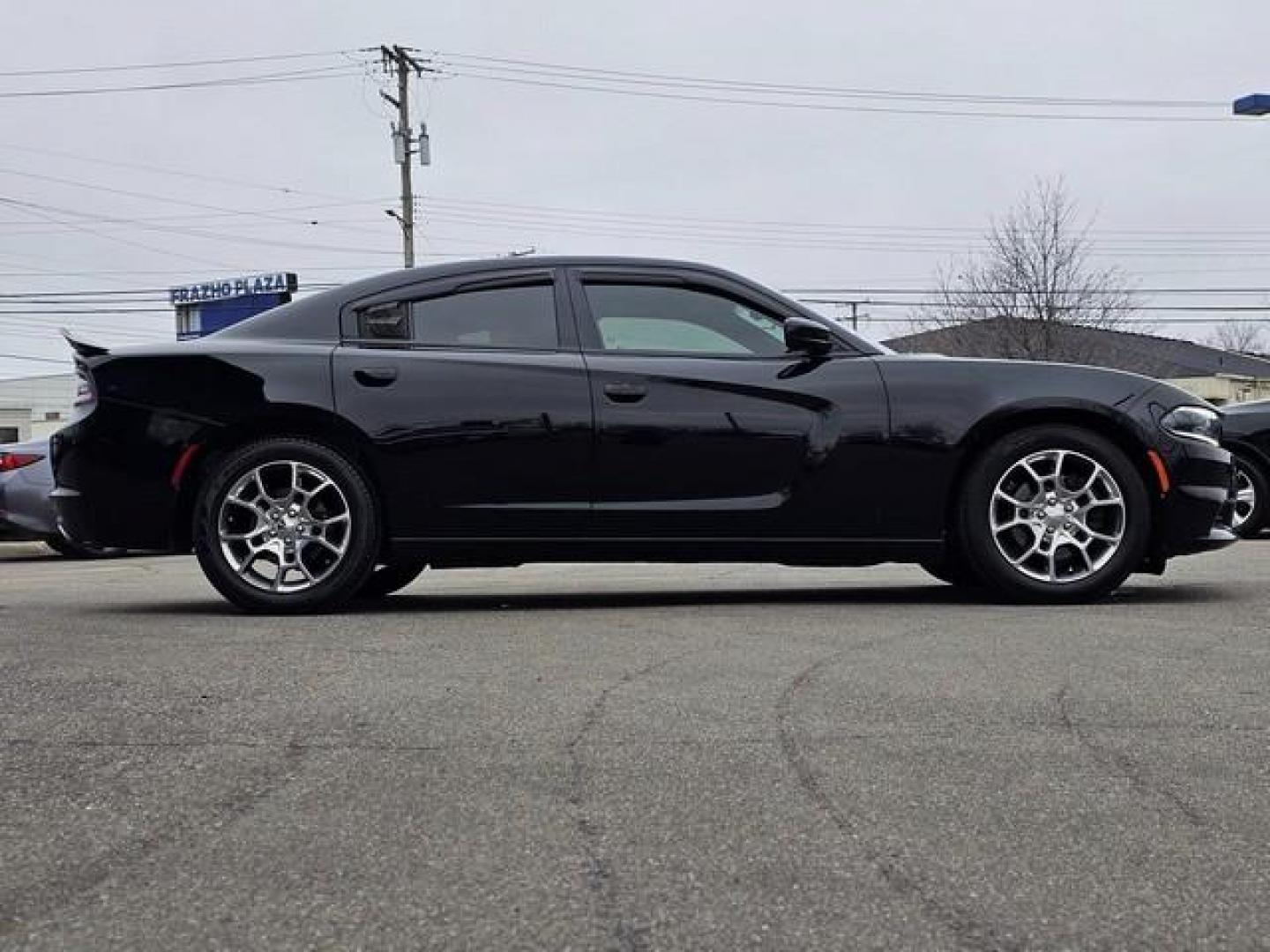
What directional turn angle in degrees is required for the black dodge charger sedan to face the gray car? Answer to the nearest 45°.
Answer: approximately 135° to its left

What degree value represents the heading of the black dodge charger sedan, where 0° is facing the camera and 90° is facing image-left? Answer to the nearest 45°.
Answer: approximately 270°

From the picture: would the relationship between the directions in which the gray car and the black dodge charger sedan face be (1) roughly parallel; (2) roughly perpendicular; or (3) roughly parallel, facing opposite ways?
roughly perpendicular

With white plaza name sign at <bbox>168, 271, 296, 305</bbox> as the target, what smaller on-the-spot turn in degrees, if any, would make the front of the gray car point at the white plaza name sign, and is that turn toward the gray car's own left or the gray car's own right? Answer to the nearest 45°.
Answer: approximately 45° to the gray car's own left

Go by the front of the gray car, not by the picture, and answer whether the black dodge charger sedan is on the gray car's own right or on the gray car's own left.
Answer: on the gray car's own right

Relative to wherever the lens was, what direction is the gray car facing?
facing away from the viewer and to the right of the viewer
